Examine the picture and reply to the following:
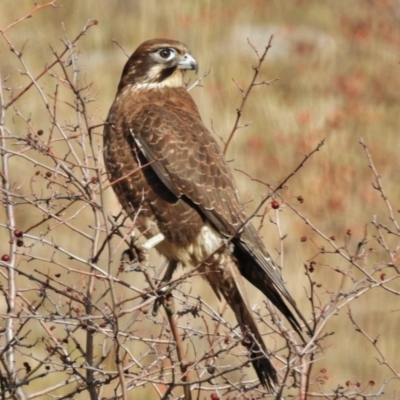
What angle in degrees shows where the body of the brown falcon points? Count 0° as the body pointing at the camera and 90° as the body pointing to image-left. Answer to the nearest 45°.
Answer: approximately 90°
